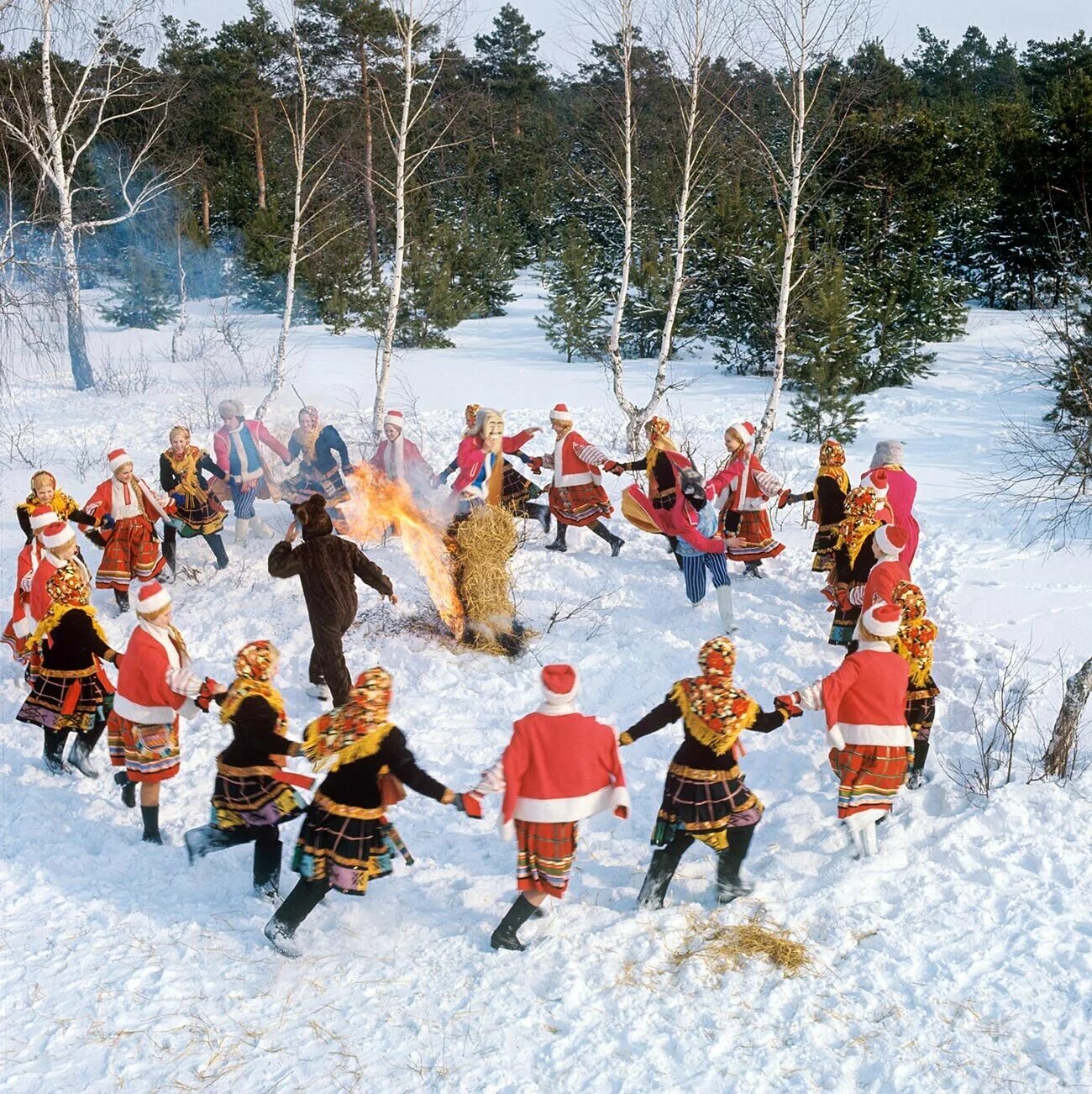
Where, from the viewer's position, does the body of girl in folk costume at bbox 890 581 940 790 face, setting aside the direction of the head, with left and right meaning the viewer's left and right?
facing away from the viewer and to the left of the viewer

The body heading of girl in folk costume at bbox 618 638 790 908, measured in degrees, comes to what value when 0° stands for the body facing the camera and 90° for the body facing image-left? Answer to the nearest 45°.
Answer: approximately 180°

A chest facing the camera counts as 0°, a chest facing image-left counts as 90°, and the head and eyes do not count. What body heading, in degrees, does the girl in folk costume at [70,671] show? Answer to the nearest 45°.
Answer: approximately 225°

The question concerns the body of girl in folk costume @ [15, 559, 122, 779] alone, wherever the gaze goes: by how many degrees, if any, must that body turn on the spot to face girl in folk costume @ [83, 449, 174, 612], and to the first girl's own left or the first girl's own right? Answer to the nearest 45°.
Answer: approximately 45° to the first girl's own left

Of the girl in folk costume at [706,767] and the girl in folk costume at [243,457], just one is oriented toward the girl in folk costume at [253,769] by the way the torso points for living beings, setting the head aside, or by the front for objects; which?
the girl in folk costume at [243,457]

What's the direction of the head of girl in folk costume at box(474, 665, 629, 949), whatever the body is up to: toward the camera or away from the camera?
away from the camera

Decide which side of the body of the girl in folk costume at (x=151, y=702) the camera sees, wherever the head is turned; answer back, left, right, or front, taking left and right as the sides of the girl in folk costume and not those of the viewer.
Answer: right

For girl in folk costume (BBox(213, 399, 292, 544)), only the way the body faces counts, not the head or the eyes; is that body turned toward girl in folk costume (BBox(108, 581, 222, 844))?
yes

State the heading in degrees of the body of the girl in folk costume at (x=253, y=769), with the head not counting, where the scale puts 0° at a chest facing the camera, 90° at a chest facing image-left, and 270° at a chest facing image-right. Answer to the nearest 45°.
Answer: approximately 225°

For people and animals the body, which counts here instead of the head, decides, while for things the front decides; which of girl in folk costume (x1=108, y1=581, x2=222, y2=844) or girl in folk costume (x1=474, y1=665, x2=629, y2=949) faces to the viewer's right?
girl in folk costume (x1=108, y1=581, x2=222, y2=844)

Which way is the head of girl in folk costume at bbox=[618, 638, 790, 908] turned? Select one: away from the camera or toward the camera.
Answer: away from the camera

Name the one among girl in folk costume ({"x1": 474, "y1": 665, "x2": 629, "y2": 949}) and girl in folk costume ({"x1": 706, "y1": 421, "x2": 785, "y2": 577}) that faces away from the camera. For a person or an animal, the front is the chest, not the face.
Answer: girl in folk costume ({"x1": 474, "y1": 665, "x2": 629, "y2": 949})

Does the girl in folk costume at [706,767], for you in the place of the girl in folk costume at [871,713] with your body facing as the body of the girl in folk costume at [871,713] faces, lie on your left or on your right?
on your left

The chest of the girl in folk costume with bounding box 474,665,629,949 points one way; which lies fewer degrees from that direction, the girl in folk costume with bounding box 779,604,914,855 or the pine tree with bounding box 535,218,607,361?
the pine tree
